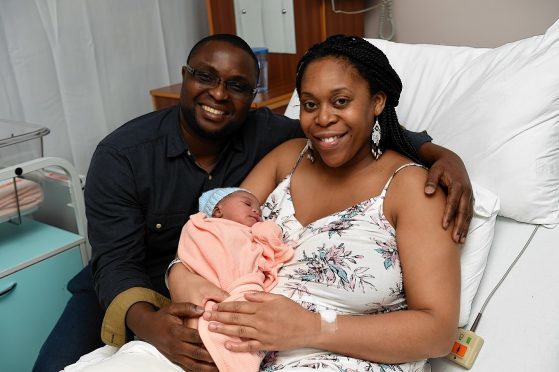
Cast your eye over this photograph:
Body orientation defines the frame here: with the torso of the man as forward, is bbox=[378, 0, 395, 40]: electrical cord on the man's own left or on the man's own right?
on the man's own left

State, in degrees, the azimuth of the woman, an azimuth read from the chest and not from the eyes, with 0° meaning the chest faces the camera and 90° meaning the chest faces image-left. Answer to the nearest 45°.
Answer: approximately 45°

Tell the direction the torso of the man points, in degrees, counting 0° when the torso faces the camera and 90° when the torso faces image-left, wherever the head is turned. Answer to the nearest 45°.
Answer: approximately 315°
